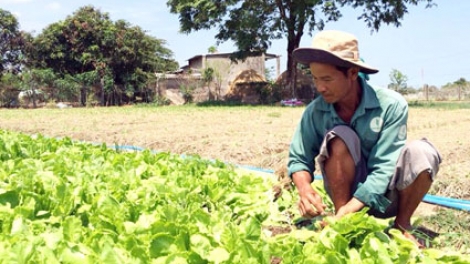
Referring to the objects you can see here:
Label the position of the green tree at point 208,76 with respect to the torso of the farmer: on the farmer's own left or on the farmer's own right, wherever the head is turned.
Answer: on the farmer's own right

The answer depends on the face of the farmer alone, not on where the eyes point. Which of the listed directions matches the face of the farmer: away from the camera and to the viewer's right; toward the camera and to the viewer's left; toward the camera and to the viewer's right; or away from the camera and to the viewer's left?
toward the camera and to the viewer's left

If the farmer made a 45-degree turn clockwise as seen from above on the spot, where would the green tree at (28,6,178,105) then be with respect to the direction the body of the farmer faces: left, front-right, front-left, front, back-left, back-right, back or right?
front-right

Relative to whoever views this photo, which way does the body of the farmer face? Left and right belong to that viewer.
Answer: facing the viewer and to the left of the viewer
